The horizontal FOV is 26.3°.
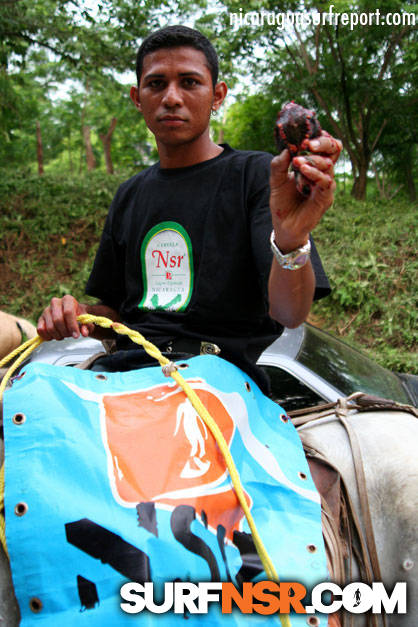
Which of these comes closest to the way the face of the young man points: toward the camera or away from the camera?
toward the camera

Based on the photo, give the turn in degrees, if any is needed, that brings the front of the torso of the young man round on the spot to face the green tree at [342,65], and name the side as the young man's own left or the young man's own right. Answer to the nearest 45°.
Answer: approximately 135° to the young man's own right

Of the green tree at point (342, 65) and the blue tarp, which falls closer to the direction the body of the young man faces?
the blue tarp

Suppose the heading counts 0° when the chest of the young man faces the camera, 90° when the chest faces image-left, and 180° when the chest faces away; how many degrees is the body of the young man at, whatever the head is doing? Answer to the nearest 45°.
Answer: approximately 45°
